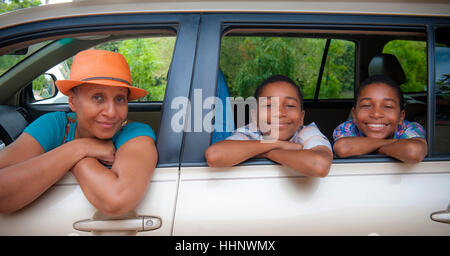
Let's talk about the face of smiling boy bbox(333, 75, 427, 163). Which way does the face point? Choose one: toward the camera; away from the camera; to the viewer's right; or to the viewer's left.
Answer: toward the camera

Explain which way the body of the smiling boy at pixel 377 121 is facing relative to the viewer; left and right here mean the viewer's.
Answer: facing the viewer

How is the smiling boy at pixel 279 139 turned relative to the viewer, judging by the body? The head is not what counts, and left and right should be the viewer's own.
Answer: facing the viewer

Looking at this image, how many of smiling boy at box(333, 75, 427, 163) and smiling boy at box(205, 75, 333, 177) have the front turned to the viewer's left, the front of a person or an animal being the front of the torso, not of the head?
0

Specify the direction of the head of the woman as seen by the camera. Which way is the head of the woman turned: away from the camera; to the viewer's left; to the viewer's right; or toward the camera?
toward the camera

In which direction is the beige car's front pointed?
to the viewer's left

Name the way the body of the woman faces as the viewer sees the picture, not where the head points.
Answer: toward the camera

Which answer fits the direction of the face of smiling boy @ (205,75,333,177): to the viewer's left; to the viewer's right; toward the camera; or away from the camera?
toward the camera
